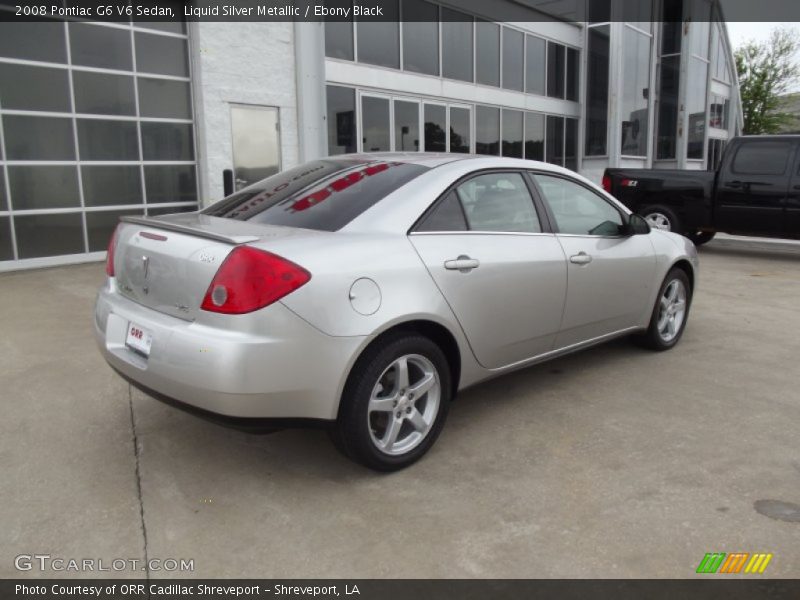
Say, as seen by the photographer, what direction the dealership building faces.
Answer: facing the viewer and to the right of the viewer

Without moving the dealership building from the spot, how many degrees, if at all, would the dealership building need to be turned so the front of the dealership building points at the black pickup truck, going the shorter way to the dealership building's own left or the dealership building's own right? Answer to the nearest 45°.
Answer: approximately 45° to the dealership building's own left

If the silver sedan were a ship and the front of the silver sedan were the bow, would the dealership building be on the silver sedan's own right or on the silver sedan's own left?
on the silver sedan's own left

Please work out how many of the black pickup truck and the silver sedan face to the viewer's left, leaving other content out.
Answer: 0

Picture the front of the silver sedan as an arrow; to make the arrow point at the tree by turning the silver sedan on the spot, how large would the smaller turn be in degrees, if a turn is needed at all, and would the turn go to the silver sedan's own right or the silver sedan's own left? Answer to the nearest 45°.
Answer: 0° — it already faces it

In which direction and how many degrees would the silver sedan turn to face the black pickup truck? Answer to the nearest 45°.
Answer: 0° — it already faces it

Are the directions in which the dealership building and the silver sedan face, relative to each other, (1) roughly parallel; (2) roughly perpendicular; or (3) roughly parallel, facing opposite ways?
roughly perpendicular

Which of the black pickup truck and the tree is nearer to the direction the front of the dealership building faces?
the black pickup truck

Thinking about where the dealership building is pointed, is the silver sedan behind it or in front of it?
in front

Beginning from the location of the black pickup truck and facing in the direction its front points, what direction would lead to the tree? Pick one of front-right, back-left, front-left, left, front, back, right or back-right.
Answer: left

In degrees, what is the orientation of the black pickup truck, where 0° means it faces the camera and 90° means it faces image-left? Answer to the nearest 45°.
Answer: approximately 270°

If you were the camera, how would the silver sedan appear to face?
facing away from the viewer and to the right of the viewer

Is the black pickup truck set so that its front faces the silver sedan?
no

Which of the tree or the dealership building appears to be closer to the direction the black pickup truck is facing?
the tree

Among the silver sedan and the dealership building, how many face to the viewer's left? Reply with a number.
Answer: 0
